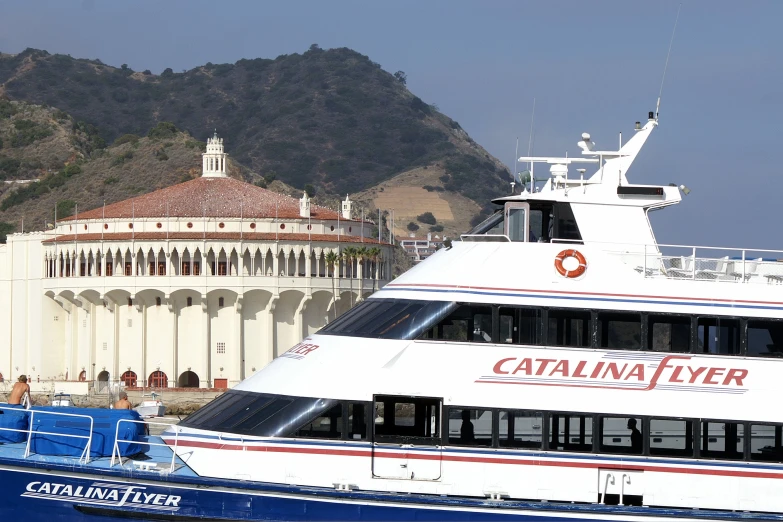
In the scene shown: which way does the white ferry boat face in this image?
to the viewer's left

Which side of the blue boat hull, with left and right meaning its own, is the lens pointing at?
left
